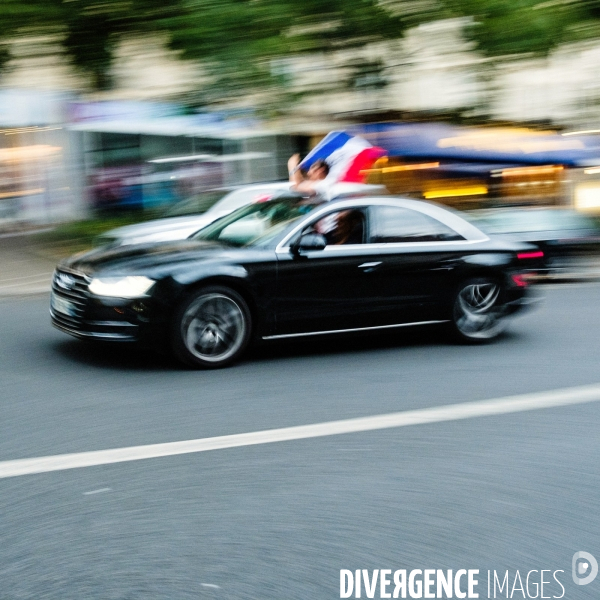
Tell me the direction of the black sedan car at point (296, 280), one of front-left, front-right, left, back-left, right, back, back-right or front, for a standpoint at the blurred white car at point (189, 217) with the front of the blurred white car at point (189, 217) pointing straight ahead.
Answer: left

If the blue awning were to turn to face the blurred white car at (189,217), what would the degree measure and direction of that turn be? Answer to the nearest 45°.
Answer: approximately 45° to its right

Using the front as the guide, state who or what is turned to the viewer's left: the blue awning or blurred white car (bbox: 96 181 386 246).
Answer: the blurred white car

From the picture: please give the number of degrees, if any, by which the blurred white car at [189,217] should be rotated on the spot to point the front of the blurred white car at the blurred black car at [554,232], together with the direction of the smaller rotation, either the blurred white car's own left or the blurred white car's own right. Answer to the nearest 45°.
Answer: approximately 180°

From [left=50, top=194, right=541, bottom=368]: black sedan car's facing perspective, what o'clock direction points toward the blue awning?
The blue awning is roughly at 5 o'clock from the black sedan car.

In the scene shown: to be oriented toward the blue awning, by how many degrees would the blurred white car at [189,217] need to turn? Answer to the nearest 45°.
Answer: approximately 135° to its right

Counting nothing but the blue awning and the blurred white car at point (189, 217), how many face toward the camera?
1

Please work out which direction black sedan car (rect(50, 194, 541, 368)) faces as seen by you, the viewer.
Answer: facing the viewer and to the left of the viewer

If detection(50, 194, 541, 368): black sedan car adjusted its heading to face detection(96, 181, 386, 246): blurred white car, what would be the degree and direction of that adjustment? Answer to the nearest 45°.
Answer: approximately 135° to its right

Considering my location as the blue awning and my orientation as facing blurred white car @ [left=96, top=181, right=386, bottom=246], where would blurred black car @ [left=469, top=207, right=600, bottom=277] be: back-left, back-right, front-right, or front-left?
front-left

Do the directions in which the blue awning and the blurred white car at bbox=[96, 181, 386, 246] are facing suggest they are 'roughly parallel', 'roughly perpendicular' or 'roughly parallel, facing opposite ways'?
roughly perpendicular

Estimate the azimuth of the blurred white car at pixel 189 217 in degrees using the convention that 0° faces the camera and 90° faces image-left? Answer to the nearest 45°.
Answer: approximately 90°

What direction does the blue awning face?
toward the camera

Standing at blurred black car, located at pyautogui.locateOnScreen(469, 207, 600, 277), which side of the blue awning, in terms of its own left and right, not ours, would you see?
front
